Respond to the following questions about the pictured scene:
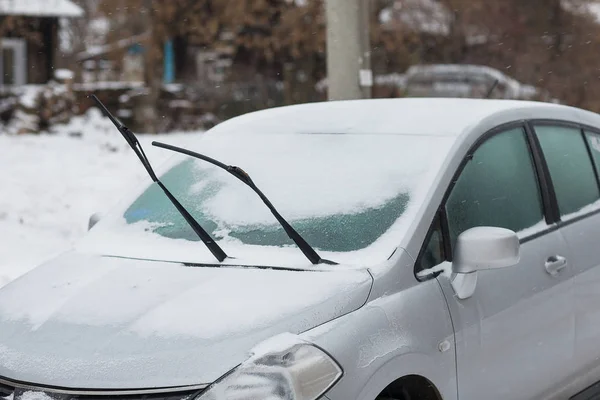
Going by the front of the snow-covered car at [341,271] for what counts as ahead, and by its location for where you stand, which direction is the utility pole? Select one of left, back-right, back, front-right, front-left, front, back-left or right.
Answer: back-right

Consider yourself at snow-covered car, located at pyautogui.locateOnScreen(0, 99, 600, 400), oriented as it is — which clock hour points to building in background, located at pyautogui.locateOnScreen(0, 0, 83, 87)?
The building in background is roughly at 4 o'clock from the snow-covered car.

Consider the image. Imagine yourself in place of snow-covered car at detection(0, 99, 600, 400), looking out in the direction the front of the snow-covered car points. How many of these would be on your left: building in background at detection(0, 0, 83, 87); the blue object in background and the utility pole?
0

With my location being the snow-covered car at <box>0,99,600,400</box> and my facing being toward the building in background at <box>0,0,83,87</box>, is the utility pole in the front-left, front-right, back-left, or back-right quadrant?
front-right

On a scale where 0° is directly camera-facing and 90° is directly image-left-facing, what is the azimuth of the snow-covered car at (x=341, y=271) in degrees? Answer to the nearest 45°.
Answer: approximately 45°

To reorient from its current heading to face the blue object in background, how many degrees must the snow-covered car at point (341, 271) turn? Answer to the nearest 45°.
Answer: approximately 135° to its right
